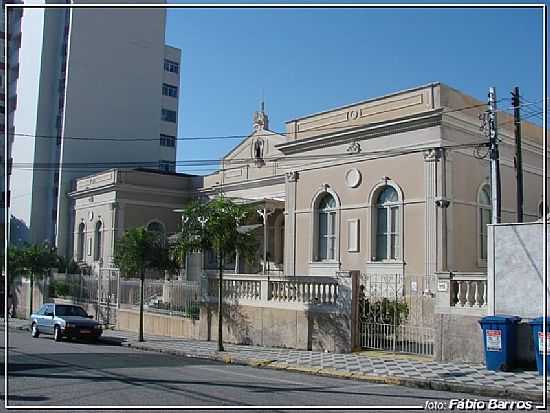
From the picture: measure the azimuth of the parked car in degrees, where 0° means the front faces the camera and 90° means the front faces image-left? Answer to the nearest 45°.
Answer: approximately 315°

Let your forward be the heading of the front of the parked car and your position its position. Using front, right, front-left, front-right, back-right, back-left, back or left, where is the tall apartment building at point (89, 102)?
back-left

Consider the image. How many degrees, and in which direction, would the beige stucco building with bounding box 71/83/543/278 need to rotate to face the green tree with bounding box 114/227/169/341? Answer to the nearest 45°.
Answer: approximately 45° to its right

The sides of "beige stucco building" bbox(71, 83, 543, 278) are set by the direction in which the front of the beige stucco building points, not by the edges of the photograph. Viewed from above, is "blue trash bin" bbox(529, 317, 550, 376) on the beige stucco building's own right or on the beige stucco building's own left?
on the beige stucco building's own left

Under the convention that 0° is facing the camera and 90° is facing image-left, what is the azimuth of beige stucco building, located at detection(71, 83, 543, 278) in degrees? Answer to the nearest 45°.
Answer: approximately 45°

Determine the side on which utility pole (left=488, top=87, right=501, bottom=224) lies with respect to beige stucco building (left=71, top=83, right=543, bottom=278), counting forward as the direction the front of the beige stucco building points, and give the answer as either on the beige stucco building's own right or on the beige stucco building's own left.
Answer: on the beige stucco building's own left

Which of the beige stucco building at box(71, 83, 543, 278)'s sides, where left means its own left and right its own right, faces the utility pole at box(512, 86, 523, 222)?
left

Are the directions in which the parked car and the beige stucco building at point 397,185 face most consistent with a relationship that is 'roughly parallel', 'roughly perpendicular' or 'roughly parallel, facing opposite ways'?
roughly perpendicular

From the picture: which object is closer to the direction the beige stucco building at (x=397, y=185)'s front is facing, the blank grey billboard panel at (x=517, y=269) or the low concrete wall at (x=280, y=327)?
the low concrete wall

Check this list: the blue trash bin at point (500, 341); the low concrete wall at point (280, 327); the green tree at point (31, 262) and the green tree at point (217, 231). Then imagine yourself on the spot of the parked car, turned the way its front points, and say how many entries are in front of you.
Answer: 3
